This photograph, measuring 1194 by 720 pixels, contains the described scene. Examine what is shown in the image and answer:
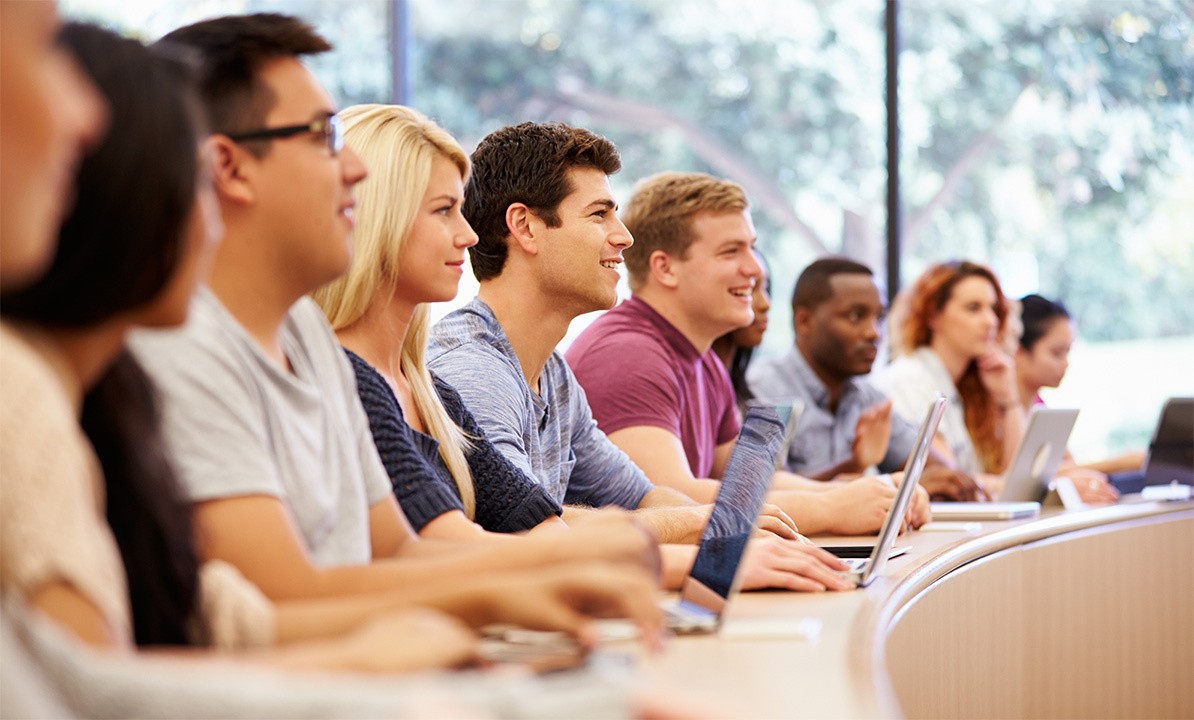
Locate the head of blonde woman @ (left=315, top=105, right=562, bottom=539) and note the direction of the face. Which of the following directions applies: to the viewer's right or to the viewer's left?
to the viewer's right

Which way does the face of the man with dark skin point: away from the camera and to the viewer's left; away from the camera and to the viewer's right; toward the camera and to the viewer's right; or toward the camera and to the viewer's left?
toward the camera and to the viewer's right

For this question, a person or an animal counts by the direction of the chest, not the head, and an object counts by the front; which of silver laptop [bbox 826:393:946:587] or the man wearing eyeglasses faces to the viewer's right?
the man wearing eyeglasses

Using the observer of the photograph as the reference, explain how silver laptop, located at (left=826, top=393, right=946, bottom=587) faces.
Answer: facing to the left of the viewer

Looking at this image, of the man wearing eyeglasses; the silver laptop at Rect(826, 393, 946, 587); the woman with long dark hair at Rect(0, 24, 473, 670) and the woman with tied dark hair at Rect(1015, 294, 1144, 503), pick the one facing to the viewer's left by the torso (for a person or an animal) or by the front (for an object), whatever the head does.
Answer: the silver laptop

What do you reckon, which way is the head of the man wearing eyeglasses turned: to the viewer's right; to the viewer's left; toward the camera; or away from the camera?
to the viewer's right

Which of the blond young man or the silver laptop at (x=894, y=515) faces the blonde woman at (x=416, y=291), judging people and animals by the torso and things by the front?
the silver laptop

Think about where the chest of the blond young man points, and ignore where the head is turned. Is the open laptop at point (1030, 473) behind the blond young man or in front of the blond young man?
in front

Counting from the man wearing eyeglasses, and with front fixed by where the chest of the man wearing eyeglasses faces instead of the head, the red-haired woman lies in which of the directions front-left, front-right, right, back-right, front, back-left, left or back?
front-left

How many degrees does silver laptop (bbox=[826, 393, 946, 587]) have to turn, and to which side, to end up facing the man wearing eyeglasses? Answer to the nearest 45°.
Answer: approximately 45° to its left

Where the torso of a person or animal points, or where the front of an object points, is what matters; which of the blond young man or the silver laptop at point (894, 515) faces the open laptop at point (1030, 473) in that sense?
the blond young man

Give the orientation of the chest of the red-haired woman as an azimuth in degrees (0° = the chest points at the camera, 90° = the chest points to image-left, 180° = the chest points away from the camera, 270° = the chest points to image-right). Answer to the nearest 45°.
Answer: approximately 315°

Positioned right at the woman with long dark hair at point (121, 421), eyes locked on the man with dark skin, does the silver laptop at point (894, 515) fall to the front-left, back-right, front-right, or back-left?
front-right

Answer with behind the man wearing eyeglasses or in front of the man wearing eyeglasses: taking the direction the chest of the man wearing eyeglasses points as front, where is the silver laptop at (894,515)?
in front

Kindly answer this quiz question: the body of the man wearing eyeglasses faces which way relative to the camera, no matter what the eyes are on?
to the viewer's right

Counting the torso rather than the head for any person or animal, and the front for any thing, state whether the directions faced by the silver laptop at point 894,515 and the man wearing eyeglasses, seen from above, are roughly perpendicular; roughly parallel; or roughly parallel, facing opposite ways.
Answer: roughly parallel, facing opposite ways

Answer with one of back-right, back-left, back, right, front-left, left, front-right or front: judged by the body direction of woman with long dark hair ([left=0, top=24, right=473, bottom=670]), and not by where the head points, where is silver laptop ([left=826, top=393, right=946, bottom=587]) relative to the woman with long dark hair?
front-left

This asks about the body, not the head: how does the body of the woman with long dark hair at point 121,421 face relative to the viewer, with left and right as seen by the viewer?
facing to the right of the viewer

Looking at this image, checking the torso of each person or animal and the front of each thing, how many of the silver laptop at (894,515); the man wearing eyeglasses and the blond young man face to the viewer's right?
2

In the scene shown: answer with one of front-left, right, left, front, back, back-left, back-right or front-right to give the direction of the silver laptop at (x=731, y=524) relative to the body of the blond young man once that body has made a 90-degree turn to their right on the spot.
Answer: front
